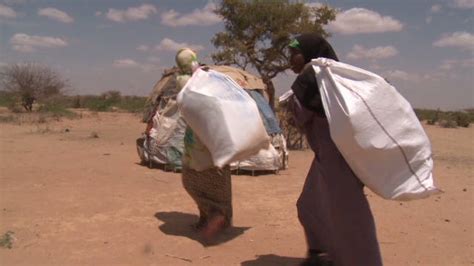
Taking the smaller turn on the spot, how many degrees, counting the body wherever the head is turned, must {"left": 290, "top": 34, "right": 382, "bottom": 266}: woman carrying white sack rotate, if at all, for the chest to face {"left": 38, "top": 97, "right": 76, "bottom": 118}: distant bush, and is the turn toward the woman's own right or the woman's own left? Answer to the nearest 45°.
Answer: approximately 45° to the woman's own right

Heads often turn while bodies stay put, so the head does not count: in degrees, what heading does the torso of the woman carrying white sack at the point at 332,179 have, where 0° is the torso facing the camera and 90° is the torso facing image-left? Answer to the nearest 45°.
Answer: approximately 90°

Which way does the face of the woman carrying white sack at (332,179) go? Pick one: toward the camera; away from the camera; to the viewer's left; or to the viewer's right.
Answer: to the viewer's left

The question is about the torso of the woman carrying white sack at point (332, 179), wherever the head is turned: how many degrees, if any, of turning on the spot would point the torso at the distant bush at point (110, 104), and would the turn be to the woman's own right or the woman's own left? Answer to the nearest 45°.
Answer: approximately 45° to the woman's own right

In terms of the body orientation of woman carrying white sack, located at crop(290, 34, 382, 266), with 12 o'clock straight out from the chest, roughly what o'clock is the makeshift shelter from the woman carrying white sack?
The makeshift shelter is roughly at 2 o'clock from the woman carrying white sack.

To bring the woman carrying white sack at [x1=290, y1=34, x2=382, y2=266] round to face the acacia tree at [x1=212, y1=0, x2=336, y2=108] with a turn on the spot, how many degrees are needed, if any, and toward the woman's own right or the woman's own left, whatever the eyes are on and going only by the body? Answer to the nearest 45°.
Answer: approximately 90° to the woman's own right
